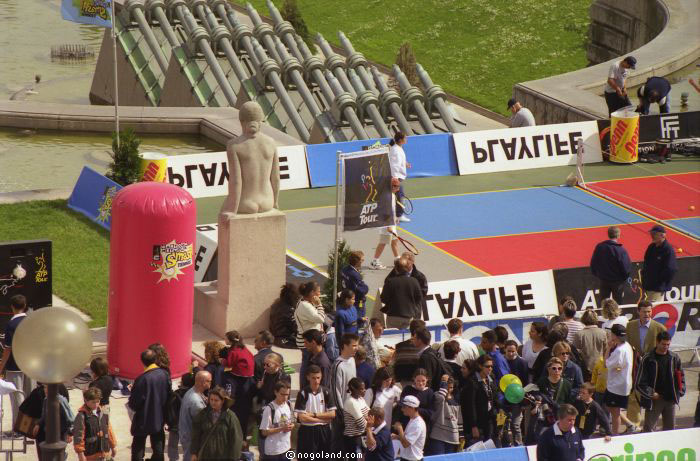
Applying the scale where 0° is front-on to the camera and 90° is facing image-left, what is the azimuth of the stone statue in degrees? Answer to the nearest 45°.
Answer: approximately 180°

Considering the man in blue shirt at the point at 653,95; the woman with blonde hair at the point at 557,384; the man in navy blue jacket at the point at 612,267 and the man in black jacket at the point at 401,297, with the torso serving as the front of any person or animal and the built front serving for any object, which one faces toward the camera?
the woman with blonde hair

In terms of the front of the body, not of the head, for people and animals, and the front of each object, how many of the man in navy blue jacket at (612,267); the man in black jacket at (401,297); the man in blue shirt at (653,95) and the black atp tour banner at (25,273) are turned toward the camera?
1

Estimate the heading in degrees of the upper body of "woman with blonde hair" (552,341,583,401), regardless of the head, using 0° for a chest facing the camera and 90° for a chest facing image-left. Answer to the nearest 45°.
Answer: approximately 45°

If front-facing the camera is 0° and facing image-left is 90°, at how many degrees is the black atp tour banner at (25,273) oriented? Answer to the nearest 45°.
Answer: approximately 0°

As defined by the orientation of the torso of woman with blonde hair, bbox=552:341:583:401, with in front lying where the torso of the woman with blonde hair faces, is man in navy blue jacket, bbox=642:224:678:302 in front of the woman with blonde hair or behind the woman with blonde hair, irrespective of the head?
behind

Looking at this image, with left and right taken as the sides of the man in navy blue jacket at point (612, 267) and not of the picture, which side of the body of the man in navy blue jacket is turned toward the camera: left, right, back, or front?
back

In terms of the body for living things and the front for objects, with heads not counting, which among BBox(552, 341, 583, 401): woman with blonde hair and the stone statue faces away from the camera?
the stone statue
